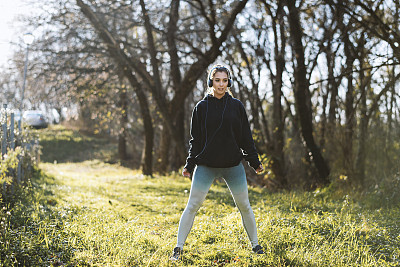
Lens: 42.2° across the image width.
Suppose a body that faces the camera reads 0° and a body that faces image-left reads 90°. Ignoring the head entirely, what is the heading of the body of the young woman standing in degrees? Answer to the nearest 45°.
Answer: approximately 0°

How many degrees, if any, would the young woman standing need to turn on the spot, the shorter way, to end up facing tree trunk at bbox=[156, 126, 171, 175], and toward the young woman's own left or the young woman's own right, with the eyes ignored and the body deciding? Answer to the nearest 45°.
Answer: approximately 180°

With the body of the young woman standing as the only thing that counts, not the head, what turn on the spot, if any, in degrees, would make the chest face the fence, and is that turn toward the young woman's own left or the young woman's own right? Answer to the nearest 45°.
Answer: approximately 135° to the young woman's own right

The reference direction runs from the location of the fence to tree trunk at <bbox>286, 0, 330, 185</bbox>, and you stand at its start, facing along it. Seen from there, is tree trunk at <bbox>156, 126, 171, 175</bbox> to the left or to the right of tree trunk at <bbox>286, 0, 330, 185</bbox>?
left

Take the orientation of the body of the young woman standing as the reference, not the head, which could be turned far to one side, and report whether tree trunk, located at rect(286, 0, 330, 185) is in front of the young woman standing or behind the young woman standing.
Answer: behind
